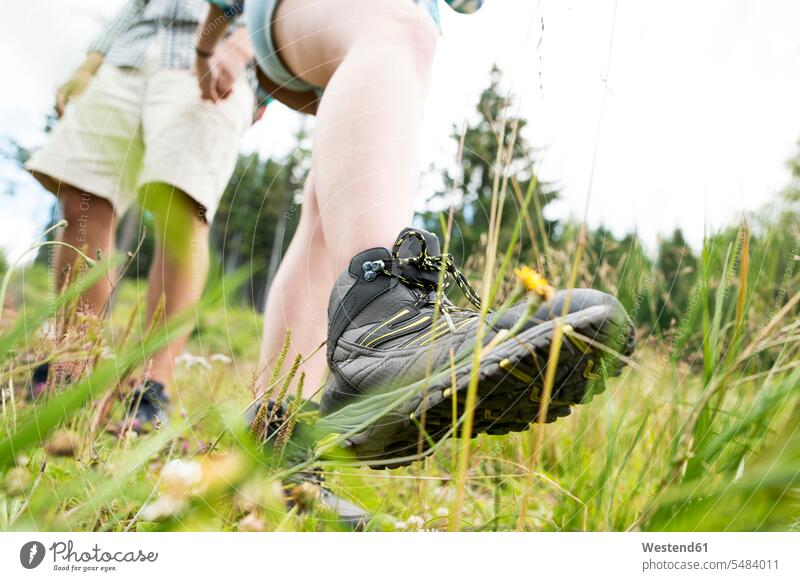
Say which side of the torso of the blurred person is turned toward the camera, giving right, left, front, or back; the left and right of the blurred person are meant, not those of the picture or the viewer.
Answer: front

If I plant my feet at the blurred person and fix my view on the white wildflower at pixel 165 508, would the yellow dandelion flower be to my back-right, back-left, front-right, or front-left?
front-left

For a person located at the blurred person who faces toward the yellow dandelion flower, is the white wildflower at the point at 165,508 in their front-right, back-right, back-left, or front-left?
front-right
